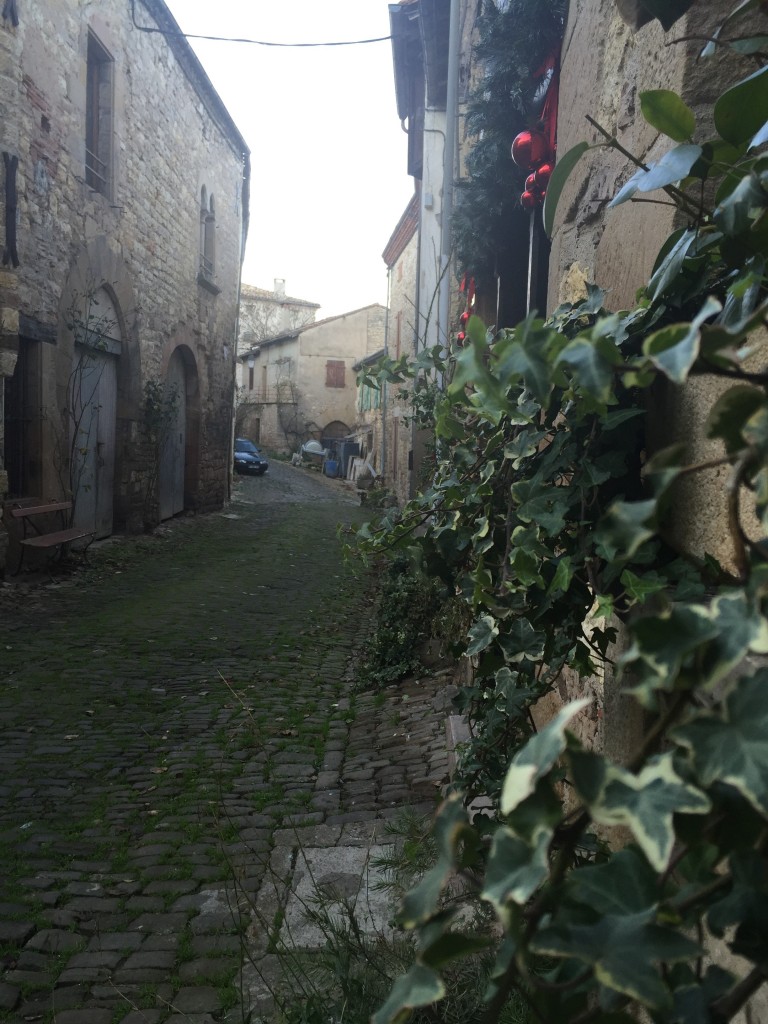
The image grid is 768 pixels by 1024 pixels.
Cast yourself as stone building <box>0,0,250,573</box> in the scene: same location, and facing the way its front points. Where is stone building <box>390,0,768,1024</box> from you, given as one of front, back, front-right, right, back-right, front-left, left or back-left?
front-right

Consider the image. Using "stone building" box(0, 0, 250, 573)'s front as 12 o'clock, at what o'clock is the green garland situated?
The green garland is roughly at 1 o'clock from the stone building.

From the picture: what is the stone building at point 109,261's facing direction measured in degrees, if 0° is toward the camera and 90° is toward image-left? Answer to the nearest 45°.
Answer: approximately 315°

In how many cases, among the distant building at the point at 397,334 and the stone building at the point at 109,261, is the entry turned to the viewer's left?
1

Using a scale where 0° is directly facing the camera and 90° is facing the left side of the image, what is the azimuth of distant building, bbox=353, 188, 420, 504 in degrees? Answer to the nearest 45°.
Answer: approximately 90°

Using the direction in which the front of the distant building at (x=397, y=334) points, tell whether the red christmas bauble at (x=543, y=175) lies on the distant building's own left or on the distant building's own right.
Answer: on the distant building's own left

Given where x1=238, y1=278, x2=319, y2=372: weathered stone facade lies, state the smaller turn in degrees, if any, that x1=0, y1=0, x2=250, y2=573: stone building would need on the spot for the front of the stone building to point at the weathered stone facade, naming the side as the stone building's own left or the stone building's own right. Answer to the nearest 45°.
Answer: approximately 135° to the stone building's own left

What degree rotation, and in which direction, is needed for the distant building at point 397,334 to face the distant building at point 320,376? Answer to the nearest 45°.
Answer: approximately 90° to its right

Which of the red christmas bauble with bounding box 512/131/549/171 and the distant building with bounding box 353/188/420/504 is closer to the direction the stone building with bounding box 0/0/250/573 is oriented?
the red christmas bauble

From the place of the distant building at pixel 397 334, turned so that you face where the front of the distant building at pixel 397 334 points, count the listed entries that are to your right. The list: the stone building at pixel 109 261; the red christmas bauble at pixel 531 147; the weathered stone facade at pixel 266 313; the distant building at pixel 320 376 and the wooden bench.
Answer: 2

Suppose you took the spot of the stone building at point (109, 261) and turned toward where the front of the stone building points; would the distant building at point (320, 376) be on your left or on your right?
on your left
